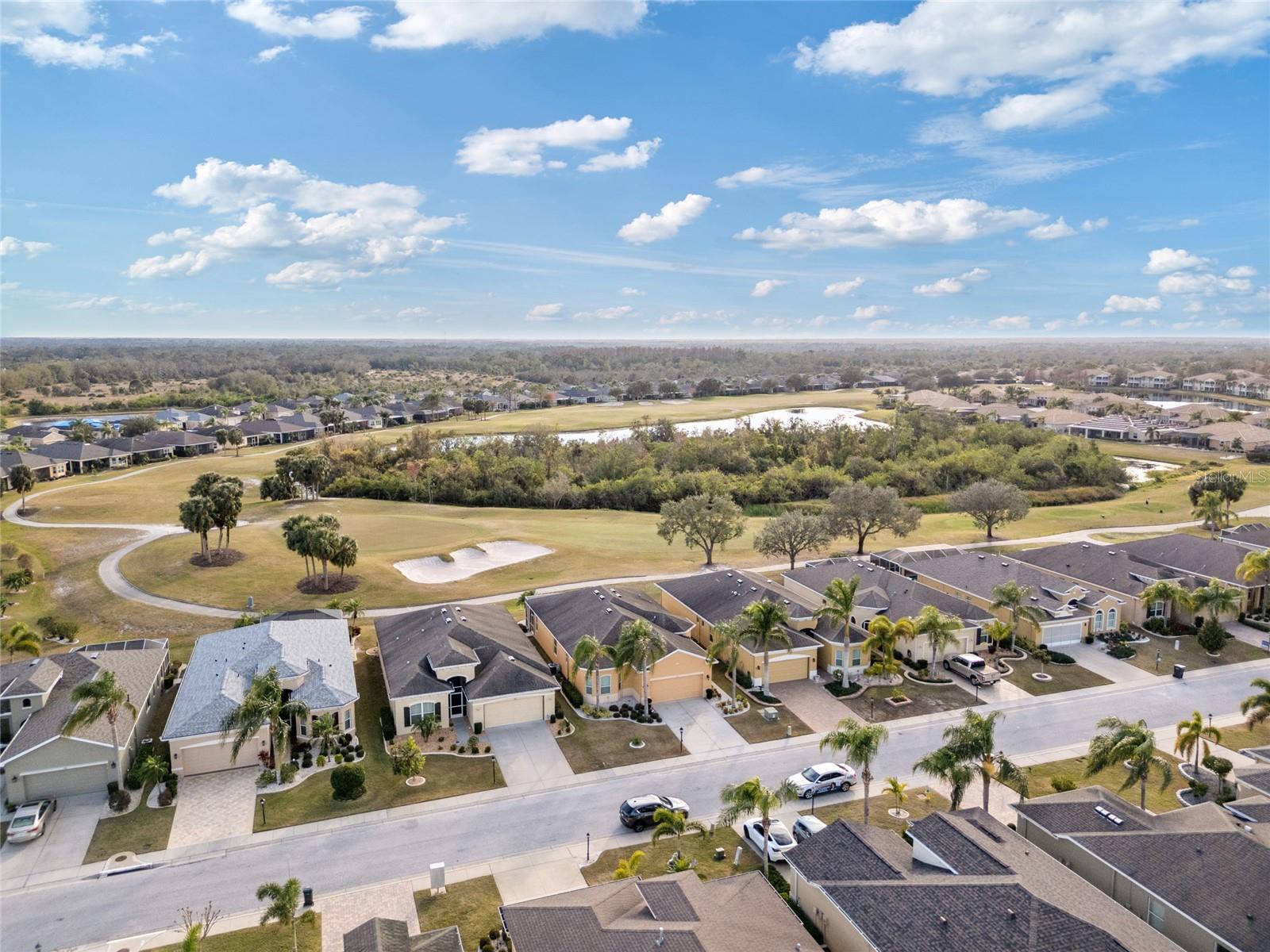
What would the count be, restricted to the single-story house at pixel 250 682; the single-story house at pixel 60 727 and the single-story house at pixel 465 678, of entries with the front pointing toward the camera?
3

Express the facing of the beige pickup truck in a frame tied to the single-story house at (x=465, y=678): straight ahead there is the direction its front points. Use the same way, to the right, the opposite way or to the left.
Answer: the opposite way

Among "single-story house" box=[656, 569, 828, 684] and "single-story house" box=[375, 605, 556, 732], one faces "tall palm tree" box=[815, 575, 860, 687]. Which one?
"single-story house" box=[656, 569, 828, 684]

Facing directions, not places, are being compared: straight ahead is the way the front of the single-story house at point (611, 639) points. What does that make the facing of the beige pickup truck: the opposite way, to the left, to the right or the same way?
the opposite way

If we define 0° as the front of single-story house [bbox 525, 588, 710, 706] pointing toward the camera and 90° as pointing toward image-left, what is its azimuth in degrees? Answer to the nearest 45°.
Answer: approximately 315°

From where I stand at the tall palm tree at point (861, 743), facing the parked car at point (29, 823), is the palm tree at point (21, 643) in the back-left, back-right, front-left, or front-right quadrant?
front-right

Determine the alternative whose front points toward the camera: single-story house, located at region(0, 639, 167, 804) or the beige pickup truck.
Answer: the single-story house

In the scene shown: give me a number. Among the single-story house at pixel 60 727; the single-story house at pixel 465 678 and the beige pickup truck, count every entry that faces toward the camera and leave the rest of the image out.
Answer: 2

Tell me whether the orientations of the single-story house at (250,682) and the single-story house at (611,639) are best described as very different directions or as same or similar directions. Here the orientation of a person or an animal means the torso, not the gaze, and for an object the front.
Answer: same or similar directions

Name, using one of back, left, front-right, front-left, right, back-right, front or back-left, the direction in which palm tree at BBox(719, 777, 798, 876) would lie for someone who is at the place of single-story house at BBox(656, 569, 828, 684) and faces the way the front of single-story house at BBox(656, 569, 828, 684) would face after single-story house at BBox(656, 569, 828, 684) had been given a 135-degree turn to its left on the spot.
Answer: back

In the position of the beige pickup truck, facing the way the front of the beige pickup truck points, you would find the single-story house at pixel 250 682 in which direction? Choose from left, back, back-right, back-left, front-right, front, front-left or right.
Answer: left

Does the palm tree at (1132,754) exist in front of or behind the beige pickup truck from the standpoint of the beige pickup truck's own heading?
behind

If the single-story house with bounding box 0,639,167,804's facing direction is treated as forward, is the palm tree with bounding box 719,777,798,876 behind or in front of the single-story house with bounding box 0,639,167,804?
in front

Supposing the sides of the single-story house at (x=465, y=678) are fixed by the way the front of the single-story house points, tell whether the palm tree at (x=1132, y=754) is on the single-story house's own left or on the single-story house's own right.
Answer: on the single-story house's own left

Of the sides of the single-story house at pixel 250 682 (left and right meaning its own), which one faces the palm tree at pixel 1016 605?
left

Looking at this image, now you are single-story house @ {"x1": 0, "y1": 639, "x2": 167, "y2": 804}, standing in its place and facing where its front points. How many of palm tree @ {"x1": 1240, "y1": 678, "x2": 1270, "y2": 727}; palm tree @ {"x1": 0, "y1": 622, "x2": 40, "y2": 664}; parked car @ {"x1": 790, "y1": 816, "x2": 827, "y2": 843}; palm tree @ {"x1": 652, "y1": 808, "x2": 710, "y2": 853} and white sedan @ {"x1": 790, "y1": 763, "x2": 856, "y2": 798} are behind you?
1

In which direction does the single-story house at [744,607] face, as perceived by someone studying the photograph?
facing the viewer and to the right of the viewer

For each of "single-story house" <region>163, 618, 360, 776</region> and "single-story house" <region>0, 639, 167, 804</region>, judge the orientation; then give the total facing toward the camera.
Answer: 2

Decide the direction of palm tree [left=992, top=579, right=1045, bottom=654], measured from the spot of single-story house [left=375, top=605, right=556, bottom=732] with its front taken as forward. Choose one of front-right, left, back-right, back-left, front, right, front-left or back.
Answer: left

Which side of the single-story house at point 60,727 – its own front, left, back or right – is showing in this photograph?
front

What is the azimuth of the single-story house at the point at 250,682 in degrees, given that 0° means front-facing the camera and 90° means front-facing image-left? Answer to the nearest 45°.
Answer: approximately 0°
